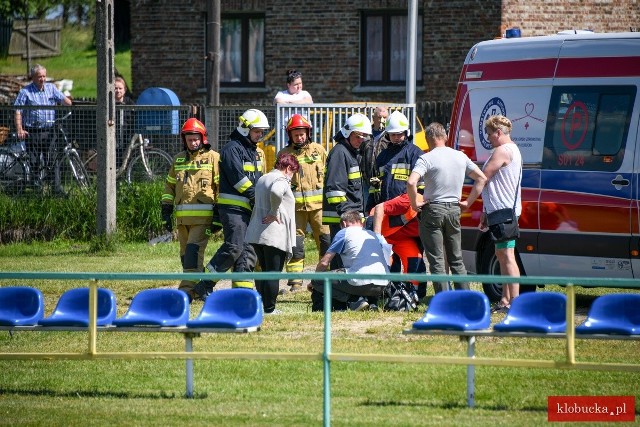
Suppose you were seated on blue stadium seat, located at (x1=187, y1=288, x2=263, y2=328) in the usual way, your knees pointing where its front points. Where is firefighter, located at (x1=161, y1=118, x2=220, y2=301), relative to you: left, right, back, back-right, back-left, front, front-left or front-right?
back-right

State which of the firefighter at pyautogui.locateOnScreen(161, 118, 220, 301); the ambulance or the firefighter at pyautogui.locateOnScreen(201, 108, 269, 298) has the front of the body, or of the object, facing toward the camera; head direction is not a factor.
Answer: the firefighter at pyautogui.locateOnScreen(161, 118, 220, 301)

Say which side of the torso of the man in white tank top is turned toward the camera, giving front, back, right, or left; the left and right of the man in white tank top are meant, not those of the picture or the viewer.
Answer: left

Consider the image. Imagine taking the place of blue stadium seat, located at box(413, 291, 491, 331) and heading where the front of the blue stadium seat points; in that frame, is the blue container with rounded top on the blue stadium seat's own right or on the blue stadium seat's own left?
on the blue stadium seat's own right

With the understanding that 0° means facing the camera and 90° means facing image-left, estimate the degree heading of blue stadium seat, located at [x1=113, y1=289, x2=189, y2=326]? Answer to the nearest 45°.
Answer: approximately 45°

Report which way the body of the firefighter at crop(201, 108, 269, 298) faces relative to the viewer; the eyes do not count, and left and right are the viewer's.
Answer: facing to the right of the viewer

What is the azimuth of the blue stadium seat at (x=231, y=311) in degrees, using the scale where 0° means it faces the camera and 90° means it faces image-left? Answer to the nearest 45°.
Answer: approximately 45°

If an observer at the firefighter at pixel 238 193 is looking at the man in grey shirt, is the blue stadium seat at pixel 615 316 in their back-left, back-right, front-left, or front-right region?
front-right

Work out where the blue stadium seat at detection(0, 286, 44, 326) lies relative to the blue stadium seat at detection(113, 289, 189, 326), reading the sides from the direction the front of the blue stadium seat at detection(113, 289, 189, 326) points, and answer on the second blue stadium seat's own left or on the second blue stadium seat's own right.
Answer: on the second blue stadium seat's own right

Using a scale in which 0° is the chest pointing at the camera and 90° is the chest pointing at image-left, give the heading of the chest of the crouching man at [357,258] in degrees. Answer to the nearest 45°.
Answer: approximately 135°

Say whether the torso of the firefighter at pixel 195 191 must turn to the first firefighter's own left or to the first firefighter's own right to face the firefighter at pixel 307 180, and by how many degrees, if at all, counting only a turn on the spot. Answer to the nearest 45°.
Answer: approximately 90° to the first firefighter's own left

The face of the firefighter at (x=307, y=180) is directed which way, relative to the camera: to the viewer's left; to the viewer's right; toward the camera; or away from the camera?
toward the camera

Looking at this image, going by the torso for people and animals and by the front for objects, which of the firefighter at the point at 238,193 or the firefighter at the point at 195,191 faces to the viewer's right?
the firefighter at the point at 238,193

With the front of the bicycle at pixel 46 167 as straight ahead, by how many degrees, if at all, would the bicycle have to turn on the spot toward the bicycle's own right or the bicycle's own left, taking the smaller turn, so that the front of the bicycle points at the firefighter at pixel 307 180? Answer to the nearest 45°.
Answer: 0° — it already faces them

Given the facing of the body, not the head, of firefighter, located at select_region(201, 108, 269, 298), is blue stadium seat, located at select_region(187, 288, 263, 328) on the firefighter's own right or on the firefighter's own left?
on the firefighter's own right
